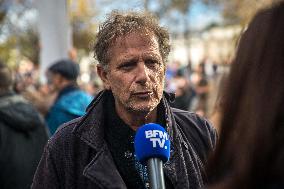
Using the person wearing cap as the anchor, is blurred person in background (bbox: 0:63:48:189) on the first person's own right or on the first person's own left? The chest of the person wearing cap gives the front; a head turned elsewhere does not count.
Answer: on the first person's own left

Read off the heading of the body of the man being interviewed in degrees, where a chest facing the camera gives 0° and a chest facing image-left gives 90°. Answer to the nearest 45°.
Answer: approximately 315°

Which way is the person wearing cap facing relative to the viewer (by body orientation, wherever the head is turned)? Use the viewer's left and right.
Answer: facing to the left of the viewer

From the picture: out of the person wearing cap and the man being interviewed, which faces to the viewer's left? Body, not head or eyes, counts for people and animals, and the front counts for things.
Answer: the person wearing cap

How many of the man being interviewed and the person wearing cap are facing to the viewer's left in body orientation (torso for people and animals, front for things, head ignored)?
1

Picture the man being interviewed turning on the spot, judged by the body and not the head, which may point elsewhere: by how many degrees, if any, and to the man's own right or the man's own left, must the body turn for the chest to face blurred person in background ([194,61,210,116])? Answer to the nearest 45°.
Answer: approximately 135° to the man's own left
